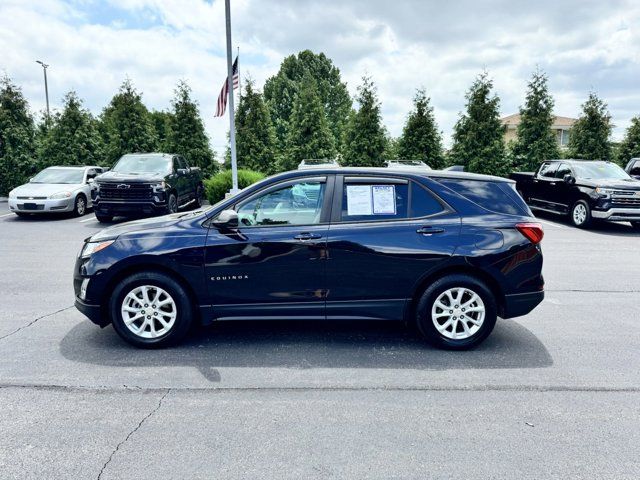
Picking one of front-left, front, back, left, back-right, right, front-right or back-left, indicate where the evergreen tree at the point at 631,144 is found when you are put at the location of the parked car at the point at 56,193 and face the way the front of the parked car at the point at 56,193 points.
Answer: back-left

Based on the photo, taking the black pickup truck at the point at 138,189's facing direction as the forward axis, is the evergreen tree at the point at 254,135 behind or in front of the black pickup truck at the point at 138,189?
behind

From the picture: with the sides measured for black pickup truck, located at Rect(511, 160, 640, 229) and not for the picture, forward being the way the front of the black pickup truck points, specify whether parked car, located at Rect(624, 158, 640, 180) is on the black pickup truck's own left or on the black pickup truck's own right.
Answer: on the black pickup truck's own left

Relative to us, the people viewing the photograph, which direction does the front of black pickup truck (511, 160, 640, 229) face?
facing the viewer and to the right of the viewer

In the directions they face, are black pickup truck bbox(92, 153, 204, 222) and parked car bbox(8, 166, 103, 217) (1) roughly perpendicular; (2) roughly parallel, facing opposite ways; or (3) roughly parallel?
roughly parallel

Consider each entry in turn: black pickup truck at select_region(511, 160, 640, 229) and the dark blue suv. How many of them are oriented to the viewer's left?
1

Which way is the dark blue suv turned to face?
to the viewer's left

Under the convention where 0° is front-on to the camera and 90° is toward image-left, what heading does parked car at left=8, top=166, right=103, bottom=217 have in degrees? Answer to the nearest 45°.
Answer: approximately 45°

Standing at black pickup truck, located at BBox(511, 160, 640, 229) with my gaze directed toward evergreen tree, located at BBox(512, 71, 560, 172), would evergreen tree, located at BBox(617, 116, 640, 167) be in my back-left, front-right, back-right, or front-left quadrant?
front-right

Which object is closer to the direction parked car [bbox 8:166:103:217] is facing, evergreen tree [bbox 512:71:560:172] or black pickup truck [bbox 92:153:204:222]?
the black pickup truck

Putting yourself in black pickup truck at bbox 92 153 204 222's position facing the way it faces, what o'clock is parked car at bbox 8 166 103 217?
The parked car is roughly at 3 o'clock from the black pickup truck.
